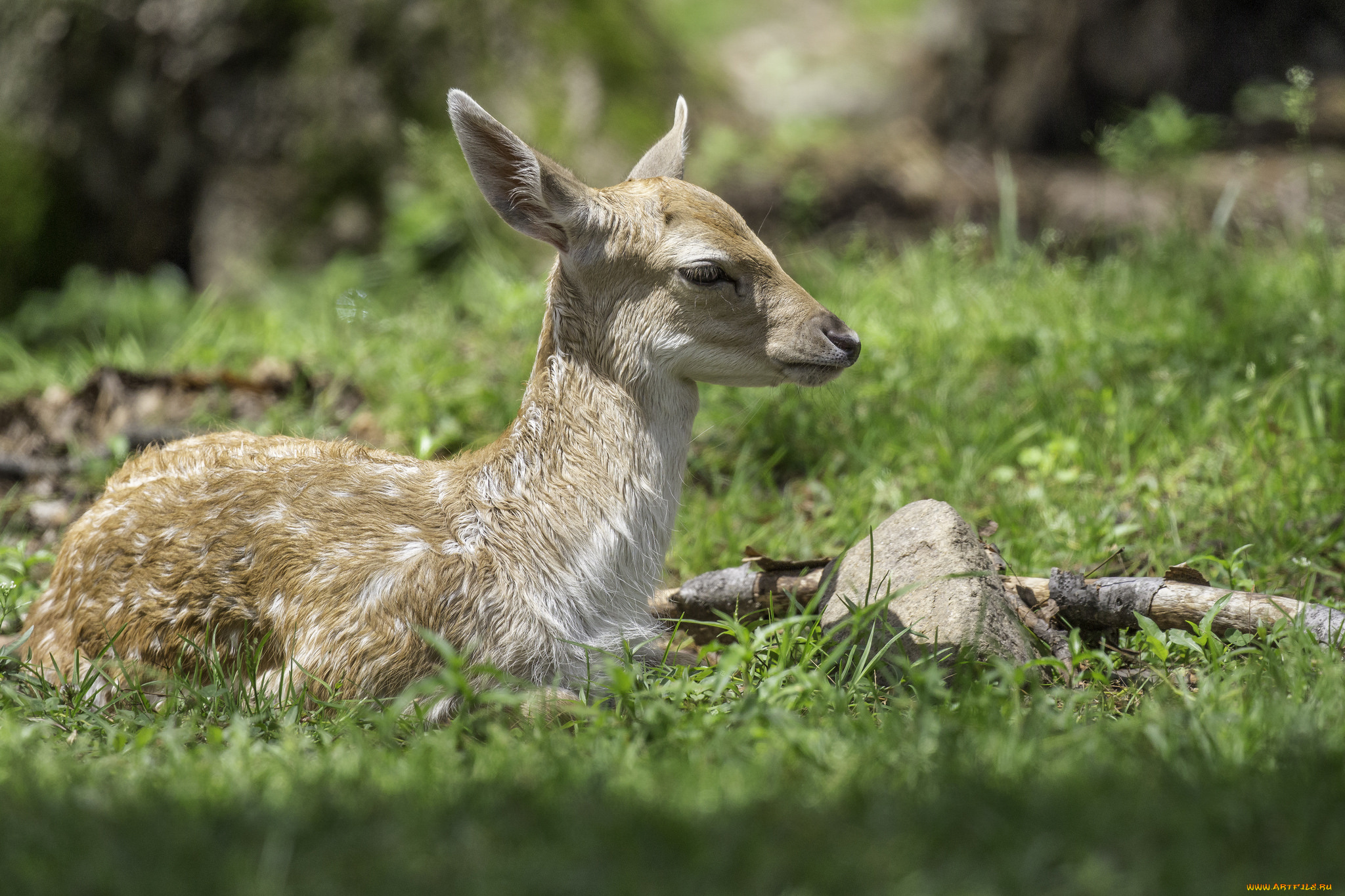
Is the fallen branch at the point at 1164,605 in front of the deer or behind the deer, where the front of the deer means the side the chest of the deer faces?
in front

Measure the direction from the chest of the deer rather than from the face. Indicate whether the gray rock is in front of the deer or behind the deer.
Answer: in front

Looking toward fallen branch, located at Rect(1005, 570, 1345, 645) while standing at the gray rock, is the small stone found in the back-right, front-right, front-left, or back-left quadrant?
back-left

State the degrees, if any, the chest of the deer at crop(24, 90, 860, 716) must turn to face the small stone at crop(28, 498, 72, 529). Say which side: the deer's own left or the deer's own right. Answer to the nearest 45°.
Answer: approximately 135° to the deer's own left

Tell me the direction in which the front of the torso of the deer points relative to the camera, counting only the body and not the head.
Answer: to the viewer's right

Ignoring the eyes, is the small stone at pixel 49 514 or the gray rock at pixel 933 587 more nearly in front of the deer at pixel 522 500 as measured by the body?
the gray rock
